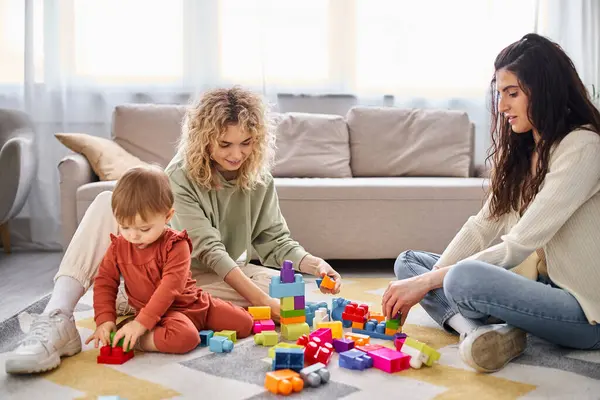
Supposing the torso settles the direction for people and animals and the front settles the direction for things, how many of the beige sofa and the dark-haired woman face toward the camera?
1

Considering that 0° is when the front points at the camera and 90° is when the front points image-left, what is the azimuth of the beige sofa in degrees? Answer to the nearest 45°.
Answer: approximately 0°

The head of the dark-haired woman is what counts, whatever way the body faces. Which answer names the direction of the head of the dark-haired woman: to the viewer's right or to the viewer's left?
to the viewer's left

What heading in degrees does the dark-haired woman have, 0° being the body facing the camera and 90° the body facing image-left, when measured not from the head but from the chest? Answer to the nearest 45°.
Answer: approximately 90°

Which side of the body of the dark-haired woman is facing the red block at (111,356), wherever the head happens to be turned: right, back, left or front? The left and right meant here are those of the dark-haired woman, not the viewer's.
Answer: front

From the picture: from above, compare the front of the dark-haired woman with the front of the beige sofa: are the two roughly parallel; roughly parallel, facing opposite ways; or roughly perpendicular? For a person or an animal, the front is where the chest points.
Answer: roughly perpendicular

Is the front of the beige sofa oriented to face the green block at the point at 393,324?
yes

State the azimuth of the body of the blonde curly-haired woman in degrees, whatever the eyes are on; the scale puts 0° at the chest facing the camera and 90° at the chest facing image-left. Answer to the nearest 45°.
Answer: approximately 315°
